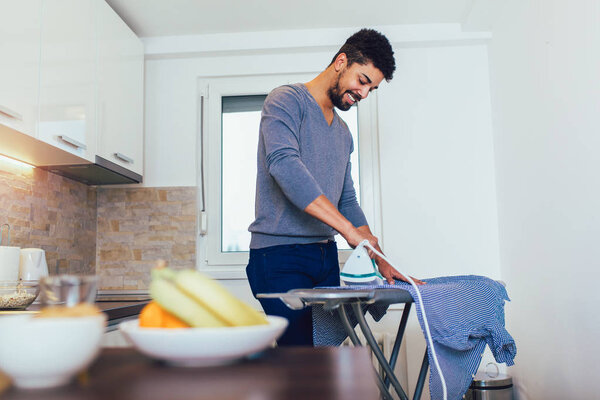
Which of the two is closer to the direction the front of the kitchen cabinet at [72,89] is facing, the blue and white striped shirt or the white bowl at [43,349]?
the blue and white striped shirt

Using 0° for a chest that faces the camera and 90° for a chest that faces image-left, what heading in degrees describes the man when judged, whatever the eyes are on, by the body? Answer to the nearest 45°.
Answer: approximately 315°

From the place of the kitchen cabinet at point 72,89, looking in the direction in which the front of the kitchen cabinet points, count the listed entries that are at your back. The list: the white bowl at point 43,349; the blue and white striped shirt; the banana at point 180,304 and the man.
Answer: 0

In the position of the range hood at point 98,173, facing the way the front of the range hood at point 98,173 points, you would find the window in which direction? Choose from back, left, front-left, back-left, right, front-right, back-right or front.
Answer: front-left

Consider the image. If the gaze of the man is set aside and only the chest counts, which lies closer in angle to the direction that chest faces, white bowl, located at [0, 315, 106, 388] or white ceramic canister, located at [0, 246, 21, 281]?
the white bowl

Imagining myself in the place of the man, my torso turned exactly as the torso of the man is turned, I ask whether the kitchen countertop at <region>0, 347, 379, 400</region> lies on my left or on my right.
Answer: on my right

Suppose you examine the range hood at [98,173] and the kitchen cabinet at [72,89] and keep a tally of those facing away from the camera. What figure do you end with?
0

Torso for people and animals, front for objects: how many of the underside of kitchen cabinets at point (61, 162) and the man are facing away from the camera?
0

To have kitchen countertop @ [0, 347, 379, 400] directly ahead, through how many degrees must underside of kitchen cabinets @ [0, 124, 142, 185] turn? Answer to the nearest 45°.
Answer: approximately 45° to its right

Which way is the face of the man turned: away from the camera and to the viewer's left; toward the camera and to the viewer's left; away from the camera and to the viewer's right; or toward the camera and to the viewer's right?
toward the camera and to the viewer's right

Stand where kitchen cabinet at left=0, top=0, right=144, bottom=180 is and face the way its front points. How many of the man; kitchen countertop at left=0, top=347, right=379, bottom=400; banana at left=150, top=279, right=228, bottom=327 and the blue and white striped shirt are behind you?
0

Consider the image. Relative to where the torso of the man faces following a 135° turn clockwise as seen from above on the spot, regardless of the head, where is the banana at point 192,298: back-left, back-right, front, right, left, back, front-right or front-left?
left

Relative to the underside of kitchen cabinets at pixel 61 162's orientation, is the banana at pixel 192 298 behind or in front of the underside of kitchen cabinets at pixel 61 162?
in front

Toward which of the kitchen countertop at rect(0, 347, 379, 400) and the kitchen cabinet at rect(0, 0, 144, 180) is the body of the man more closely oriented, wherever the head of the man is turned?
the kitchen countertop

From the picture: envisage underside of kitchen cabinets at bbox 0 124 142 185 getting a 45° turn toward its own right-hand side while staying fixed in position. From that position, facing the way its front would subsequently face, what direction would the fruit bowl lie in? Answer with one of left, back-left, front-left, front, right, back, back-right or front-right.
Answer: front

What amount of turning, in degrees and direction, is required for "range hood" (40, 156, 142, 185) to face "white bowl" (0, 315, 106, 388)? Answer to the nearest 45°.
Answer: approximately 45° to its right

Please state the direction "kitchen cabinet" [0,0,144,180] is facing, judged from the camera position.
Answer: facing the viewer and to the right of the viewer

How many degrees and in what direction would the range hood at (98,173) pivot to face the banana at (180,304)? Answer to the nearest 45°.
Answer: approximately 45° to its right
